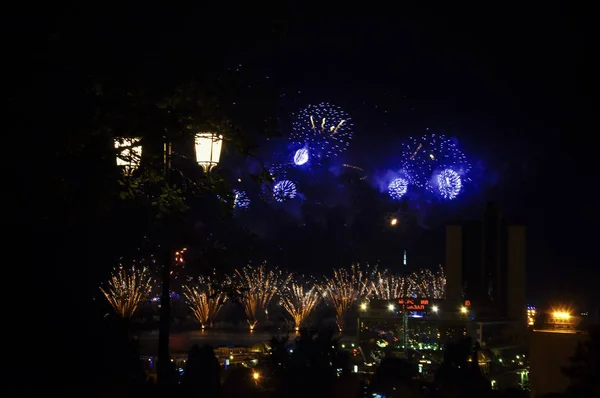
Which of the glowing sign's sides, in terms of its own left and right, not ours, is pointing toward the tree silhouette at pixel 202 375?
front

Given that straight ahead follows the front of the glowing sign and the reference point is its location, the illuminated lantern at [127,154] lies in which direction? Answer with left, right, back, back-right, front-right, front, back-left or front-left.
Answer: front

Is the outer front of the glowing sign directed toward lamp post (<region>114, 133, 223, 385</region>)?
yes

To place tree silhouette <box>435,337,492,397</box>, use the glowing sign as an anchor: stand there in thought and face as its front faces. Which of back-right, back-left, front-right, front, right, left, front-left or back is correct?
front

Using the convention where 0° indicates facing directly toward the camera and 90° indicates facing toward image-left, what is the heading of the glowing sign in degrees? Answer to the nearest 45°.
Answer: approximately 0°

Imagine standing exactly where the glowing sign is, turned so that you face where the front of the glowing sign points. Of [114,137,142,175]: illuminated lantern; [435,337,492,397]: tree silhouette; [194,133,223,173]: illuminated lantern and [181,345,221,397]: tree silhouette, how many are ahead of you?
4

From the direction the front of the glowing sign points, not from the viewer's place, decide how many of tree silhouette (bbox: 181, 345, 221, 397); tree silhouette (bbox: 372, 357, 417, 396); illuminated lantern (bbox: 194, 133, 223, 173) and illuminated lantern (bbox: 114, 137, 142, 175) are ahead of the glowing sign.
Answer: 4

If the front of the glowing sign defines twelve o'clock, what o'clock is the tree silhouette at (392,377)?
The tree silhouette is roughly at 12 o'clock from the glowing sign.

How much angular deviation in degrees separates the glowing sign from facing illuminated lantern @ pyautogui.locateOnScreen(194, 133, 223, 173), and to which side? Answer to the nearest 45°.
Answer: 0° — it already faces it
